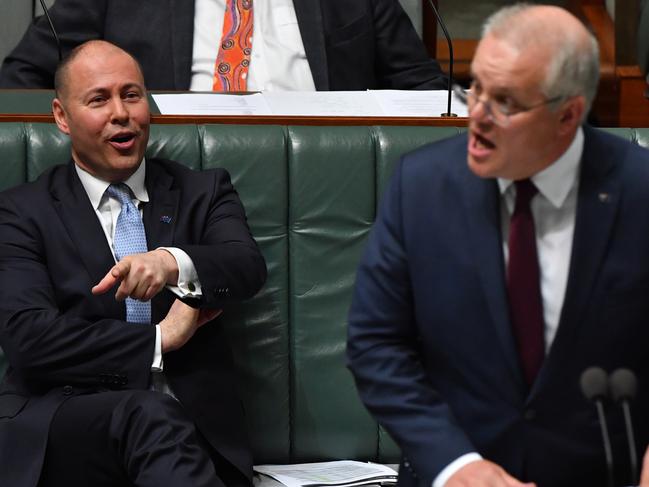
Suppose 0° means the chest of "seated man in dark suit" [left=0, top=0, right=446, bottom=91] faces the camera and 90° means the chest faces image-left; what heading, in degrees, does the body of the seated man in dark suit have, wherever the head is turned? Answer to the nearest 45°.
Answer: approximately 0°

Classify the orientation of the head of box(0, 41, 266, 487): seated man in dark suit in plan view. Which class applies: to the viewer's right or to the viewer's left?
to the viewer's right

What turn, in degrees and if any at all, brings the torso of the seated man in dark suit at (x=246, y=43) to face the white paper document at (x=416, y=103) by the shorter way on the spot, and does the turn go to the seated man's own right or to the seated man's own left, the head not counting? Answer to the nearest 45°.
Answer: approximately 45° to the seated man's own left
